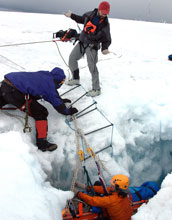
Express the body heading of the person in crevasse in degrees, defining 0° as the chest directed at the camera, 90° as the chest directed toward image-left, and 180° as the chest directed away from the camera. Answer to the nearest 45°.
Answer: approximately 135°

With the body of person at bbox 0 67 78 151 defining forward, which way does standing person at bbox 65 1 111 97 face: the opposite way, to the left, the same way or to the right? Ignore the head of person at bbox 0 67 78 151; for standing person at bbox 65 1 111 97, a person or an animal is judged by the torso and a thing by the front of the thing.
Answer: to the right

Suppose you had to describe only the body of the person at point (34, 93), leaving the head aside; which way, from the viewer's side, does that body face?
to the viewer's right

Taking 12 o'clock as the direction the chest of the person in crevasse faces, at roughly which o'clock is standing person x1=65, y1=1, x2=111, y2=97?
The standing person is roughly at 1 o'clock from the person in crevasse.

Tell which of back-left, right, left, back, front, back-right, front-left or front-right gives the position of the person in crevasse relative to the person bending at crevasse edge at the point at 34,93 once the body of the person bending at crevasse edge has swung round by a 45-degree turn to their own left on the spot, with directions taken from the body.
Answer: right

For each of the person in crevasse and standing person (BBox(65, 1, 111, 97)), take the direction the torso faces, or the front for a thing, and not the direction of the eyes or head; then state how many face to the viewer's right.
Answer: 0

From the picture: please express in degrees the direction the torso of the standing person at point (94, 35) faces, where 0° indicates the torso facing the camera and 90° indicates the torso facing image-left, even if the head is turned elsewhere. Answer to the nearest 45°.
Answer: approximately 0°

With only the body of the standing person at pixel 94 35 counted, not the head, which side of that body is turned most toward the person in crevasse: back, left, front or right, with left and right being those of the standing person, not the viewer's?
front

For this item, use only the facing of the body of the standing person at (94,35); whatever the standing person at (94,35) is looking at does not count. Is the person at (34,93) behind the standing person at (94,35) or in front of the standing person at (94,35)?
in front

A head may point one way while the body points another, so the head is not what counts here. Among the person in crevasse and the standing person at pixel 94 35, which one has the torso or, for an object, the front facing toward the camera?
the standing person
